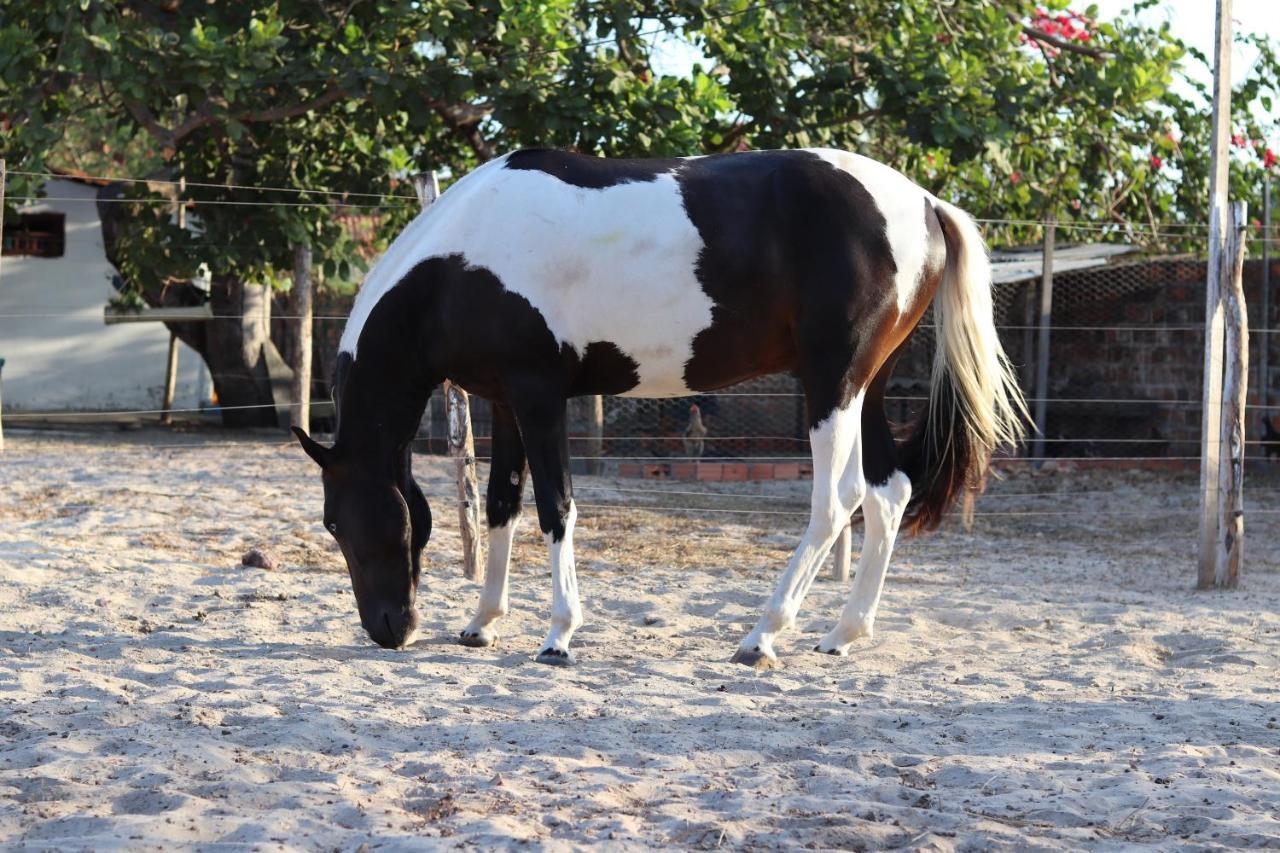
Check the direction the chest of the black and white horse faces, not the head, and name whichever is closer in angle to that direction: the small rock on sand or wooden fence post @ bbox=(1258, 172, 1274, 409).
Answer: the small rock on sand

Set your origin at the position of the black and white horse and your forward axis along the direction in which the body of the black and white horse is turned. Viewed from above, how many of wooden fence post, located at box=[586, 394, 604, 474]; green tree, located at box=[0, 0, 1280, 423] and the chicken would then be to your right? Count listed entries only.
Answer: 3

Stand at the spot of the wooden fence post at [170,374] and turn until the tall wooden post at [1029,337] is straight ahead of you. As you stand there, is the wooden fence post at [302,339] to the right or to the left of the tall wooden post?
right

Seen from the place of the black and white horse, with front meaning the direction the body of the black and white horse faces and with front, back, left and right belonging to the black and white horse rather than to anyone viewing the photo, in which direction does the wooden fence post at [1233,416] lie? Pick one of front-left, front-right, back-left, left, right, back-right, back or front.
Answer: back-right

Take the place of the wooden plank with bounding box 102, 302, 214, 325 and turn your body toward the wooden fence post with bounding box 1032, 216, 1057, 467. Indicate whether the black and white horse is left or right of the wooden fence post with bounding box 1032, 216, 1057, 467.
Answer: right

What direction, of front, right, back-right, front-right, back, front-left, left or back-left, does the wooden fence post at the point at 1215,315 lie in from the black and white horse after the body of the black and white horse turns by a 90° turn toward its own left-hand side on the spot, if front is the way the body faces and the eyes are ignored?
back-left

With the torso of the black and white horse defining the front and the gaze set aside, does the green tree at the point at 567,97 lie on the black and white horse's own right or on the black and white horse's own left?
on the black and white horse's own right

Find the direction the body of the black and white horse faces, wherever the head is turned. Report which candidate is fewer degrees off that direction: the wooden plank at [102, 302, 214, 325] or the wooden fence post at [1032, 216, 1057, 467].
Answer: the wooden plank

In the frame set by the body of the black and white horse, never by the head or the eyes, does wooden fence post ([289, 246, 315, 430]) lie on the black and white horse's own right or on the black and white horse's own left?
on the black and white horse's own right

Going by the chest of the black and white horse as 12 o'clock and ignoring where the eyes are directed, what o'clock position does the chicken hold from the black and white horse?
The chicken is roughly at 3 o'clock from the black and white horse.

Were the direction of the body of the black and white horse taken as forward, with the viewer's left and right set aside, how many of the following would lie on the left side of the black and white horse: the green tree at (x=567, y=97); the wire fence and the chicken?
0

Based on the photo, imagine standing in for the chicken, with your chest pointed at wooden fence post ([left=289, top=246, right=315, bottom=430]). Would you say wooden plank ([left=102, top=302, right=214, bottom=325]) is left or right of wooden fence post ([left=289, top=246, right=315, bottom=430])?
right

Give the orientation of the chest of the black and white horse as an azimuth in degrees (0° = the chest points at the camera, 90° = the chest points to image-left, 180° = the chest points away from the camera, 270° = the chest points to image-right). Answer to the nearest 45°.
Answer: approximately 90°

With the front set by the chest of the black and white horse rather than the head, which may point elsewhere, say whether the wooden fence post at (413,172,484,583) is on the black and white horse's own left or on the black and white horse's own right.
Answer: on the black and white horse's own right
